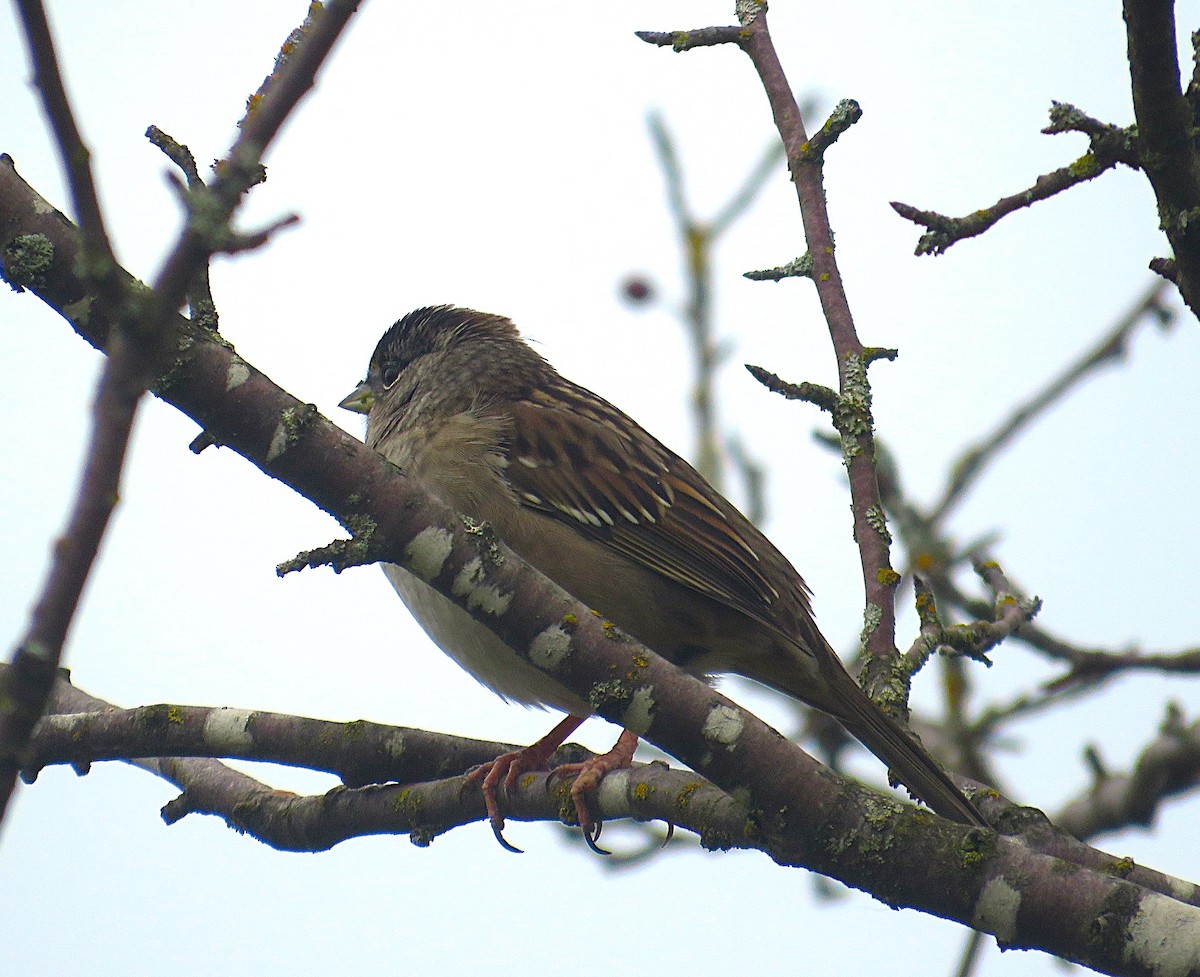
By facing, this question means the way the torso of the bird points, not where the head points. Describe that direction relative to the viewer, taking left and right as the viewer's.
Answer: facing to the left of the viewer

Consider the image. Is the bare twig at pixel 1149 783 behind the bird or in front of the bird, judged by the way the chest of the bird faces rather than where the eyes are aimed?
behind
